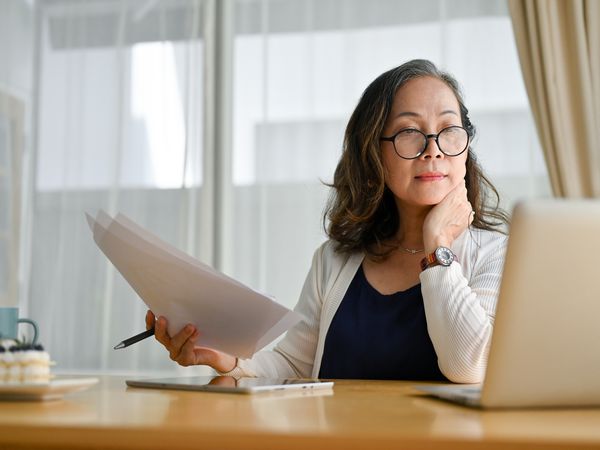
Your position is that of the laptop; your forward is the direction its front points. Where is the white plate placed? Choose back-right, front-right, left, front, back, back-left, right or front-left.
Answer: front-left

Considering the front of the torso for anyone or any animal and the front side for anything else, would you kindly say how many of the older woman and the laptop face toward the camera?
1

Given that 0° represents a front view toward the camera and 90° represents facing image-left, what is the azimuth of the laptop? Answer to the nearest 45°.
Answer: approximately 135°

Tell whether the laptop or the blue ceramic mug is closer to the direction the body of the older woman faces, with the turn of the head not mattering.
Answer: the laptop

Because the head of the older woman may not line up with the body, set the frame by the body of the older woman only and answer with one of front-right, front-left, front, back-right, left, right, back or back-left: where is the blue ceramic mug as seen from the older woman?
front-right

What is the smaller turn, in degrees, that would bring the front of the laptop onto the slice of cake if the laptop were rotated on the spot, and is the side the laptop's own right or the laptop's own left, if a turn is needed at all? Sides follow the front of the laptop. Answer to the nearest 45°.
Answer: approximately 45° to the laptop's own left

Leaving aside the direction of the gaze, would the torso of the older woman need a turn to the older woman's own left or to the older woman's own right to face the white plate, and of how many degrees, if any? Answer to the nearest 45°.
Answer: approximately 45° to the older woman's own right

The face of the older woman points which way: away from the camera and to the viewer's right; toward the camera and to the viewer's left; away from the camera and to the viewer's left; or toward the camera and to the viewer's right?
toward the camera and to the viewer's right

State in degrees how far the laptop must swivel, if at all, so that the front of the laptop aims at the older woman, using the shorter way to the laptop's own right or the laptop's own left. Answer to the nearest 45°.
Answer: approximately 45° to the laptop's own right
